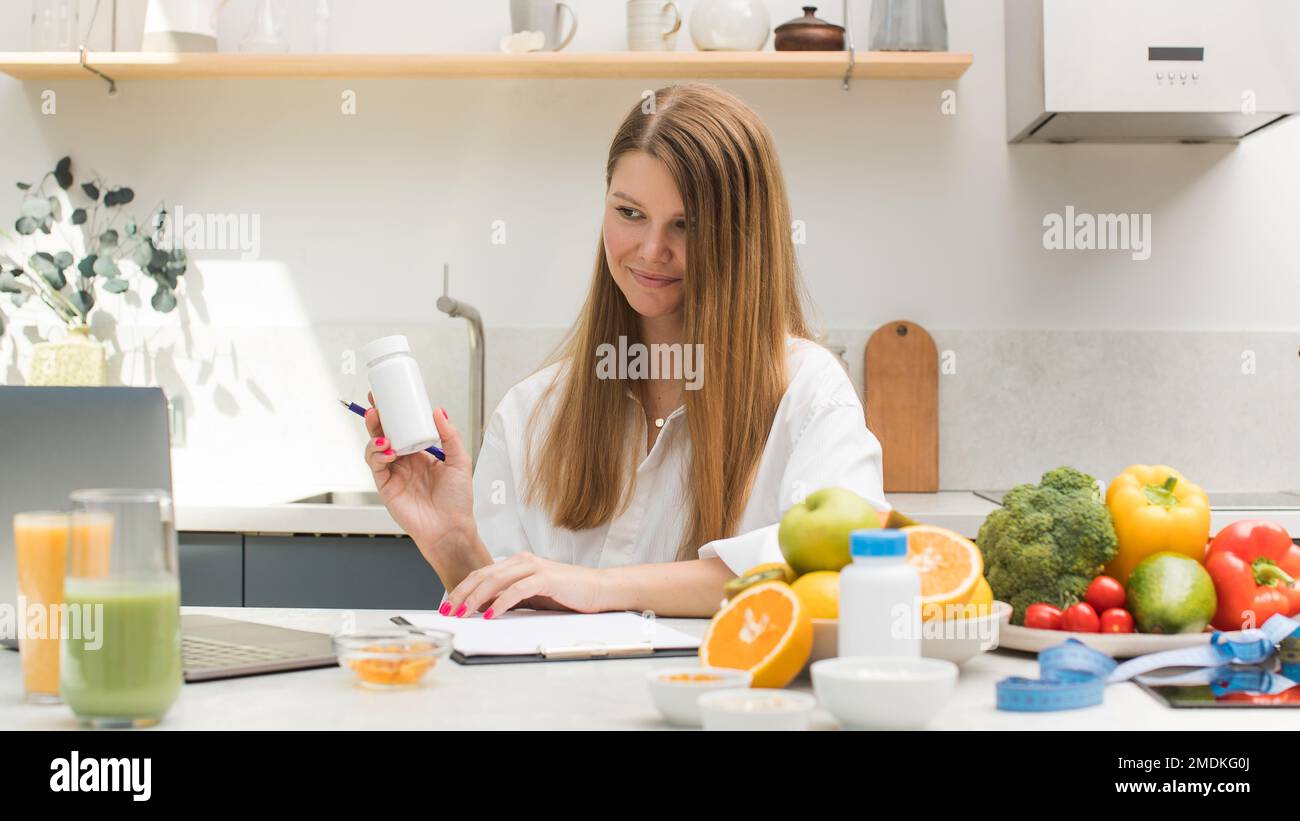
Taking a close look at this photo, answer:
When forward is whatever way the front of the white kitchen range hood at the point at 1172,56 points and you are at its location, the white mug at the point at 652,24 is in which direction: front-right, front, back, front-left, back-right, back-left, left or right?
right

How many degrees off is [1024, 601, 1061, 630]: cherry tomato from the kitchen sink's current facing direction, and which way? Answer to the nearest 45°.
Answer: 0° — it already faces it

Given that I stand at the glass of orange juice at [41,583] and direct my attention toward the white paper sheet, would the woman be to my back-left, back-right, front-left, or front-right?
front-left

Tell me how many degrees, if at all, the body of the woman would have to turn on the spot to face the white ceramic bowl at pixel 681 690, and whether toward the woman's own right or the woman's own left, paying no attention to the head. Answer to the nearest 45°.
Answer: approximately 45° to the woman's own left

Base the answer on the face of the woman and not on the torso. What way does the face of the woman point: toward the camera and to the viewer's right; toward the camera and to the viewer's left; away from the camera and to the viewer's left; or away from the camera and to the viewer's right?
toward the camera and to the viewer's left

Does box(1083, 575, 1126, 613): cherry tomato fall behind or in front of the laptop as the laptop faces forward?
in front

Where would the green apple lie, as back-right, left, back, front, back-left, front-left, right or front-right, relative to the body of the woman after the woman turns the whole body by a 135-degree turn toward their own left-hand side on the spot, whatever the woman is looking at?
right

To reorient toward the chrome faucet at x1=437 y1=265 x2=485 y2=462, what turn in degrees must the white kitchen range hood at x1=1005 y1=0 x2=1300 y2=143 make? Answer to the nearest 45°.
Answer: approximately 90° to its right

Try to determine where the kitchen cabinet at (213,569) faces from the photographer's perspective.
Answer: facing the viewer

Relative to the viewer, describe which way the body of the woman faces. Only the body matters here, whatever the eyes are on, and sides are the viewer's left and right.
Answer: facing the viewer and to the left of the viewer

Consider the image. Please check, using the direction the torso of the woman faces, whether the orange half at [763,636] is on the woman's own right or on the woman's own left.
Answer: on the woman's own left

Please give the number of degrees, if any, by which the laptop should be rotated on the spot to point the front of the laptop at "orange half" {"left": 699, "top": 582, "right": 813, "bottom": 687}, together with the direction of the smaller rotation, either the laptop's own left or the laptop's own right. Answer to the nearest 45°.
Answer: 0° — it already faces it

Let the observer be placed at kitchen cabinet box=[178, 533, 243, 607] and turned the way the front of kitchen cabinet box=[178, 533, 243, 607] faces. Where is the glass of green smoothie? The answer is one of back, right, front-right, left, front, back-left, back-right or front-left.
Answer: front
